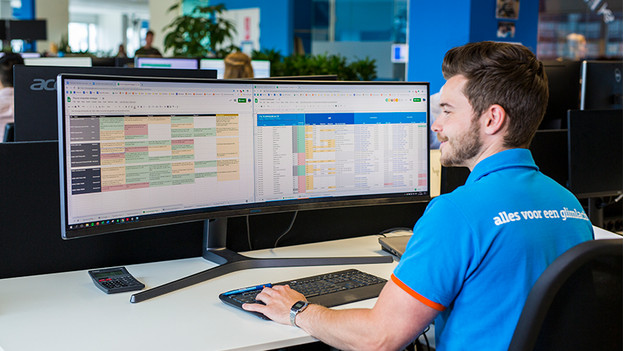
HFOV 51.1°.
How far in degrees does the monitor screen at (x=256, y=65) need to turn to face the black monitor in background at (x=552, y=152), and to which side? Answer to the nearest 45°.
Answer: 0° — it already faces it

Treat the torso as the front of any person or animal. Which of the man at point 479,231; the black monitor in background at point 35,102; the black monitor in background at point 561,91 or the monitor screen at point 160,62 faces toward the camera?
the monitor screen

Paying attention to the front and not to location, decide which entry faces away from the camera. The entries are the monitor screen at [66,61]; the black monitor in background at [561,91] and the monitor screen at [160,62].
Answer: the black monitor in background

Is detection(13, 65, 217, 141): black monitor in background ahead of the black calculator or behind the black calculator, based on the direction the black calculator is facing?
behind

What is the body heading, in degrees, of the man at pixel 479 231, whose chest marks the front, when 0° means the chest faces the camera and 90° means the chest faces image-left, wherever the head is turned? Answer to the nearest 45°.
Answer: approximately 135°

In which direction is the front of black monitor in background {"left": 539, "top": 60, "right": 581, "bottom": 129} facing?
away from the camera

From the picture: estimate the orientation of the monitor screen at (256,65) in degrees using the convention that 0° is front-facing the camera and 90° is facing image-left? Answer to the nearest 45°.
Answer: approximately 0°

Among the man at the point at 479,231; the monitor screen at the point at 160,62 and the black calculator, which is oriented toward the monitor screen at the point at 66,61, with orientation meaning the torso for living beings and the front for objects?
the man

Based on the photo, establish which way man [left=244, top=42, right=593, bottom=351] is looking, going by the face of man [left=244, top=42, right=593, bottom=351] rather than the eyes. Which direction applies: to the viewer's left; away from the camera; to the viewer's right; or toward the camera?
to the viewer's left

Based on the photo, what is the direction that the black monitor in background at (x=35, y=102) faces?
away from the camera

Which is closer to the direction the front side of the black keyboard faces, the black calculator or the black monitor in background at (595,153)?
the black monitor in background

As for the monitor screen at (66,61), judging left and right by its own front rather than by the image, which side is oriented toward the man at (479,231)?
front

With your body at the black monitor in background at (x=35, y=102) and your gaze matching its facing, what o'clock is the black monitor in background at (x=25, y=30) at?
the black monitor in background at (x=25, y=30) is roughly at 12 o'clock from the black monitor in background at (x=35, y=102).

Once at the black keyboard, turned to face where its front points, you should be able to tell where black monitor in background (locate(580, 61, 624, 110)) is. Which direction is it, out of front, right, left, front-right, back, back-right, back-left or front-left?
left
